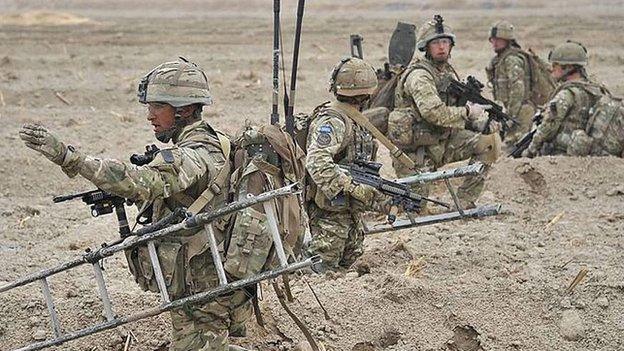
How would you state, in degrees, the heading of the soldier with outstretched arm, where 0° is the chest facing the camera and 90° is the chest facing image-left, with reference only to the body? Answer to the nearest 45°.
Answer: approximately 90°

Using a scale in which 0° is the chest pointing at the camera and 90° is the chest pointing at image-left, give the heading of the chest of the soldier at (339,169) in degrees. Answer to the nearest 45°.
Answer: approximately 270°

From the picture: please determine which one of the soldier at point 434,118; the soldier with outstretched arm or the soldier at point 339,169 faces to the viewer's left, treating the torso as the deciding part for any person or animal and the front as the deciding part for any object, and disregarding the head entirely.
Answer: the soldier with outstretched arm

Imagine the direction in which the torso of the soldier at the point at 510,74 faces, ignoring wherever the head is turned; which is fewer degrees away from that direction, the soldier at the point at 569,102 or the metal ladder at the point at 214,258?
the metal ladder

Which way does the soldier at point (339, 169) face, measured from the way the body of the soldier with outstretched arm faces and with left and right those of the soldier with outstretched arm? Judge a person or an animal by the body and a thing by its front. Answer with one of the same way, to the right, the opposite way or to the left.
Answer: the opposite way

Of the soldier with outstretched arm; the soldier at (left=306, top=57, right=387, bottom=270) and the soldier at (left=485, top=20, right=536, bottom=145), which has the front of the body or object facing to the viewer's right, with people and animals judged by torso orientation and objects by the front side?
the soldier at (left=306, top=57, right=387, bottom=270)

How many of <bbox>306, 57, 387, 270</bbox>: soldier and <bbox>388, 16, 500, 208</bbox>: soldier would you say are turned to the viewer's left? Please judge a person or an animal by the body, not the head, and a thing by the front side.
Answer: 0

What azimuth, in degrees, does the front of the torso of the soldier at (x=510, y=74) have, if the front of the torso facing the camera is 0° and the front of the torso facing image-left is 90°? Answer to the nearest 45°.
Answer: approximately 90°

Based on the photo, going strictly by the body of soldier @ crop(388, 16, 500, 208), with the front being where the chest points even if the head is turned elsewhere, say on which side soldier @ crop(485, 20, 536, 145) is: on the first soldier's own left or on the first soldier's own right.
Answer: on the first soldier's own left
